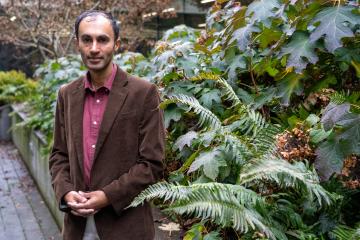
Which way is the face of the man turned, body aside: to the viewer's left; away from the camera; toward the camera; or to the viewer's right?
toward the camera

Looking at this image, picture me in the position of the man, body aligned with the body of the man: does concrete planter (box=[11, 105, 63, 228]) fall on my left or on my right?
on my right

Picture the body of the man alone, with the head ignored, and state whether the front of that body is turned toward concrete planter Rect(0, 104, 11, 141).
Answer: no

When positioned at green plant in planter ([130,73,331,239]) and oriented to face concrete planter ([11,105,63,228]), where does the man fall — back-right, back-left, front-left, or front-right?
front-left

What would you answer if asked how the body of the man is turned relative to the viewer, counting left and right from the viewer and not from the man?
facing the viewer and to the left of the viewer

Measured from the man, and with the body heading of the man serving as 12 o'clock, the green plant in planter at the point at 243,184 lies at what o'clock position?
The green plant in planter is roughly at 8 o'clock from the man.

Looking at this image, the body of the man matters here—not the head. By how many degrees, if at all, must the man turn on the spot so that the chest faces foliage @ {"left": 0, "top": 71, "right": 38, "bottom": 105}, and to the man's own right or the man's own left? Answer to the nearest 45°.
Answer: approximately 135° to the man's own right
